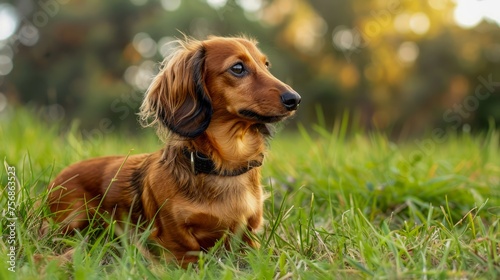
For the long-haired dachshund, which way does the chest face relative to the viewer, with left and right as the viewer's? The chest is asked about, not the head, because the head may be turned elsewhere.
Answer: facing the viewer and to the right of the viewer
